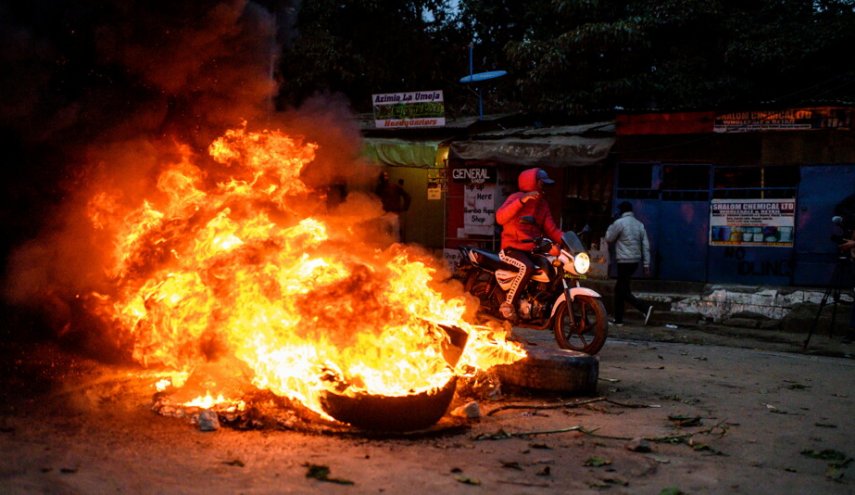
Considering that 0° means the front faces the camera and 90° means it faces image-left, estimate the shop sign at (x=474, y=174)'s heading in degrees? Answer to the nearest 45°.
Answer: approximately 0°

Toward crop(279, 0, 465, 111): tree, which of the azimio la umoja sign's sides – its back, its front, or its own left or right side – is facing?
back

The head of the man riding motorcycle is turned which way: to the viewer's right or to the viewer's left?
to the viewer's right

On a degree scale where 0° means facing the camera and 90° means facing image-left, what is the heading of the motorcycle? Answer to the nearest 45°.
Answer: approximately 315°

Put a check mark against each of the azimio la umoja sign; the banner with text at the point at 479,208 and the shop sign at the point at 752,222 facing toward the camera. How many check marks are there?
3

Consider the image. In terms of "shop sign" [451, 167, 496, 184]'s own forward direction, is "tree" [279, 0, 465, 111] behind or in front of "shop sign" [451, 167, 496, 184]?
behind

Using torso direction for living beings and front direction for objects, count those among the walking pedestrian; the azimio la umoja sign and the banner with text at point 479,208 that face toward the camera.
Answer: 2

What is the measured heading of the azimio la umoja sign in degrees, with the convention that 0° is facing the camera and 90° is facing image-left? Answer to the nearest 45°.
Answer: approximately 0°

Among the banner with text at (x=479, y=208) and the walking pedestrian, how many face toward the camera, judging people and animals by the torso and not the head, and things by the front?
1

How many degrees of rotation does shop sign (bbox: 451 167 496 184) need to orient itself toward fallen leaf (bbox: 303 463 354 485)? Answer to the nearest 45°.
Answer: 0° — it already faces it

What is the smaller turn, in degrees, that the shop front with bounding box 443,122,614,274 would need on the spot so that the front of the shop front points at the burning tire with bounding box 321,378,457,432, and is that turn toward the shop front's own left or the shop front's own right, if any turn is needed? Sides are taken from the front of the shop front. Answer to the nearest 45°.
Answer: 0° — it already faces it

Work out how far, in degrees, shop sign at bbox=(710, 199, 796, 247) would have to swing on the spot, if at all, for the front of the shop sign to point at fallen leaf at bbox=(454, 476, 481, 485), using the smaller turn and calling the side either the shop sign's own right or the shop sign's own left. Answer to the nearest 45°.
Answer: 0° — it already faces it
